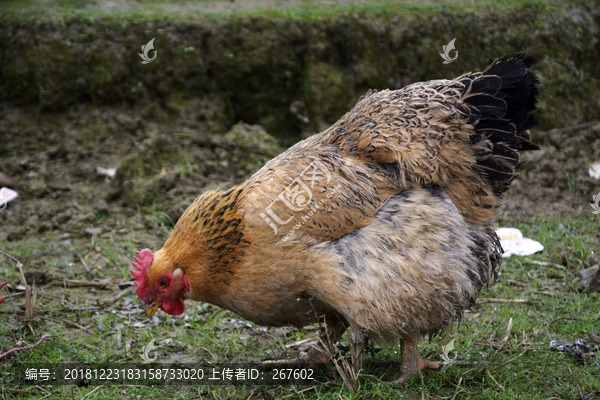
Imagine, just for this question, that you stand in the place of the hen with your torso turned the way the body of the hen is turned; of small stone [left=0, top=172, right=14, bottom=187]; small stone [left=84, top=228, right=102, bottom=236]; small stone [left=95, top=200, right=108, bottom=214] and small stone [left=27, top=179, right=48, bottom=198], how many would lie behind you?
0

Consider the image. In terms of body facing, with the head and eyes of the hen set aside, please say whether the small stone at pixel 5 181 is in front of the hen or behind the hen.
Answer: in front

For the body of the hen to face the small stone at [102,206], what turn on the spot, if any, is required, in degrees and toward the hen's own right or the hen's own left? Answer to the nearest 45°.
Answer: approximately 45° to the hen's own right

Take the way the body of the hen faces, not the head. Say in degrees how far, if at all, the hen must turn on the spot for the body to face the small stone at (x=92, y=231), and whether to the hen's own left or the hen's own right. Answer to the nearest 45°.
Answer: approximately 45° to the hen's own right

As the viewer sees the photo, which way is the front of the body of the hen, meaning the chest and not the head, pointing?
to the viewer's left
